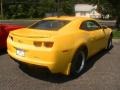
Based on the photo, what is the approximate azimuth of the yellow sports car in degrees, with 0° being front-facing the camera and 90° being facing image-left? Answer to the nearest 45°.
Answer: approximately 225°
